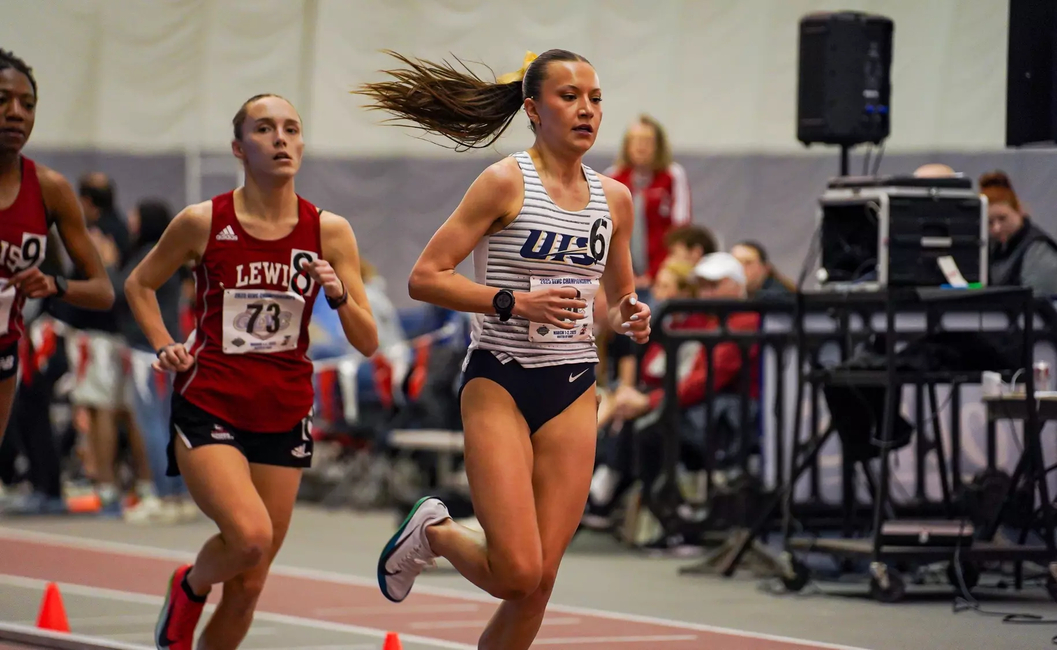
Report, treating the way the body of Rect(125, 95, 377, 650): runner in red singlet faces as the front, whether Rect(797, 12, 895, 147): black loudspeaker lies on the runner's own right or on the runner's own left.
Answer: on the runner's own left

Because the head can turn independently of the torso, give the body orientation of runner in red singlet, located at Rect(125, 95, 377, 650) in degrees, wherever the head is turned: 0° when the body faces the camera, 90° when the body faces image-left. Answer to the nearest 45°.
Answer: approximately 315°

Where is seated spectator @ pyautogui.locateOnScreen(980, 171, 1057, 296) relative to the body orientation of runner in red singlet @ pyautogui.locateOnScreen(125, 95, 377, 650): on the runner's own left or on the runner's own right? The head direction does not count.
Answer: on the runner's own left
